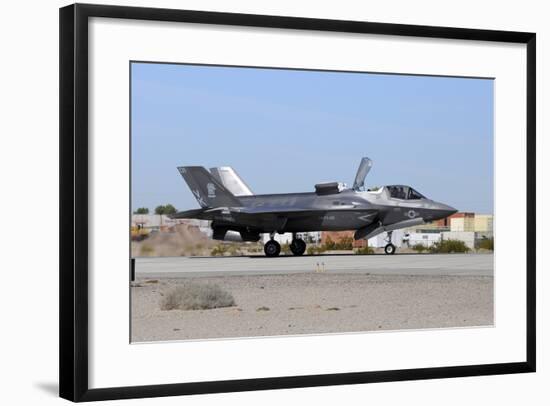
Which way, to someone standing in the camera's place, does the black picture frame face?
facing the viewer and to the right of the viewer
